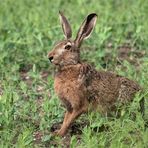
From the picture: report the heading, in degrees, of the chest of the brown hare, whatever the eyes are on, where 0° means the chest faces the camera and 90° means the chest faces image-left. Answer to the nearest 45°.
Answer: approximately 90°
